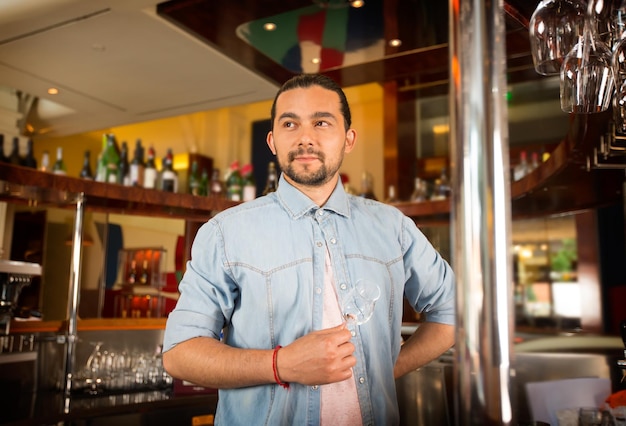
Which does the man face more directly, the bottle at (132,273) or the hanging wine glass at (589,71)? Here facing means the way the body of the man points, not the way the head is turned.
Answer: the hanging wine glass

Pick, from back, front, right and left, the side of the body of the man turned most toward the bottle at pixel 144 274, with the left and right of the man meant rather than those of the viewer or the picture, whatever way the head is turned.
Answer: back

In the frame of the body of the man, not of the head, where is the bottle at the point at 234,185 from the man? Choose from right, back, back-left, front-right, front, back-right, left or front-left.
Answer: back

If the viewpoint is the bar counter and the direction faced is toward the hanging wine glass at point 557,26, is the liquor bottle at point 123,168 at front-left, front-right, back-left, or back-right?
back-left

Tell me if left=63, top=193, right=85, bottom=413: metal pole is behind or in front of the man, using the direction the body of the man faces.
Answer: behind

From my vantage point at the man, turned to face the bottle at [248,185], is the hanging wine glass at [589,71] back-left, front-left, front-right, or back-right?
back-right

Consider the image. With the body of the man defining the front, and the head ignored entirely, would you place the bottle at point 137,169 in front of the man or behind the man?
behind

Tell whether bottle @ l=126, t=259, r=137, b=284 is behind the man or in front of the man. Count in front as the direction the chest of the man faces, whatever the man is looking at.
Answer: behind

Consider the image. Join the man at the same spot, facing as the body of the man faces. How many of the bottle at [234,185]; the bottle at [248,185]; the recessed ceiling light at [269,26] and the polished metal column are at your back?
3

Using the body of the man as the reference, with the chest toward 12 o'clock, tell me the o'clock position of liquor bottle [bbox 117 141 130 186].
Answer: The liquor bottle is roughly at 5 o'clock from the man.

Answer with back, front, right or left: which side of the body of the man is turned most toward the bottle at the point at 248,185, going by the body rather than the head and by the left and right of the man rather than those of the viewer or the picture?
back

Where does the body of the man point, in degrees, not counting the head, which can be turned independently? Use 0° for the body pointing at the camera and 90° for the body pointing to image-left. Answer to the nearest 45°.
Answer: approximately 0°

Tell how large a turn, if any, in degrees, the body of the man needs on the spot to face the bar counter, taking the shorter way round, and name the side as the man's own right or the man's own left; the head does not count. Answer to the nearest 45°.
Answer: approximately 135° to the man's own right

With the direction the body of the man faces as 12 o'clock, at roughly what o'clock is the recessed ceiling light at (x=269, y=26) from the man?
The recessed ceiling light is roughly at 6 o'clock from the man.
